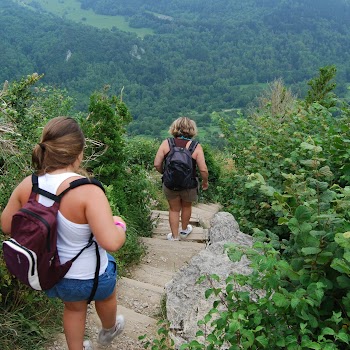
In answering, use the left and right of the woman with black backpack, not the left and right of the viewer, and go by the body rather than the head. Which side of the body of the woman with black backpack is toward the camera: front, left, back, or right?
back

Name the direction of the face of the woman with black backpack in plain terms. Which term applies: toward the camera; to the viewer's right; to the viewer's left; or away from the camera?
away from the camera

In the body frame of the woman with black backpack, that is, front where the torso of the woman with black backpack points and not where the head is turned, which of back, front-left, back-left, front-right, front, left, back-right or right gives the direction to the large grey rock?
back
